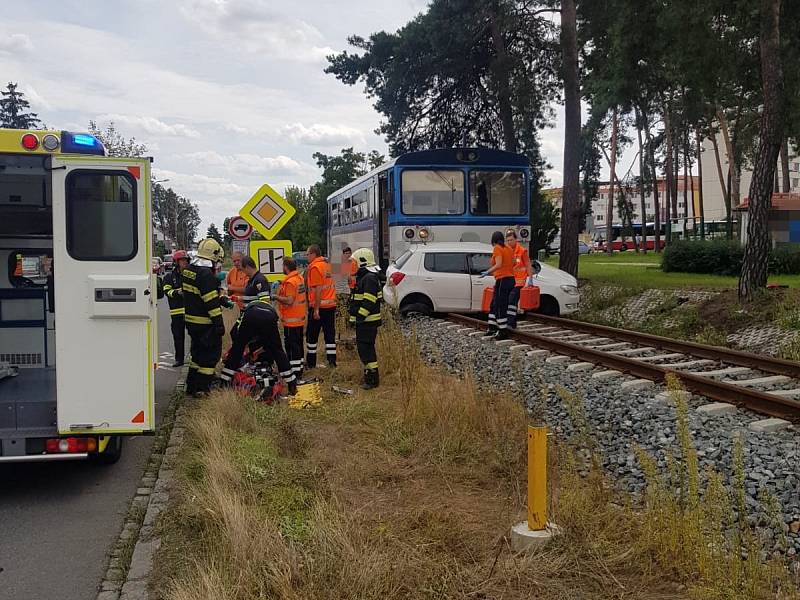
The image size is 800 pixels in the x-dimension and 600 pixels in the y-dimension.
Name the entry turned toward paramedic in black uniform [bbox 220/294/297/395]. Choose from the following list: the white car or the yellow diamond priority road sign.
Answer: the yellow diamond priority road sign

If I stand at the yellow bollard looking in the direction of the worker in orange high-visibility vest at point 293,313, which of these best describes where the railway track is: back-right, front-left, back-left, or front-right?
front-right

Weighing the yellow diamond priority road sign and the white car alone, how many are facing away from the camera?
0

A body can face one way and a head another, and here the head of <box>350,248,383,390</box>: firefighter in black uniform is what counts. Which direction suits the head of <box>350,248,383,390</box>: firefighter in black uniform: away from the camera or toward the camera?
away from the camera

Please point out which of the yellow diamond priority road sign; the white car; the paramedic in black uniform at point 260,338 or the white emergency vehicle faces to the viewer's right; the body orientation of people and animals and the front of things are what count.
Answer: the white car

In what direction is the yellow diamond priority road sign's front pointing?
toward the camera

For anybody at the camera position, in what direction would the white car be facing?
facing to the right of the viewer

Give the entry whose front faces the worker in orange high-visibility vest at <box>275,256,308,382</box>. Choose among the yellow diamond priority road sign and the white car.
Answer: the yellow diamond priority road sign

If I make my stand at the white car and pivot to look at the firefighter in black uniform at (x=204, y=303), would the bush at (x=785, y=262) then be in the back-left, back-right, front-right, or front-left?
back-left

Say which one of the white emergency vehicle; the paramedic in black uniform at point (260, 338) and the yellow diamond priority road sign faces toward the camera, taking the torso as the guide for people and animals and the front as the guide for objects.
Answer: the yellow diamond priority road sign

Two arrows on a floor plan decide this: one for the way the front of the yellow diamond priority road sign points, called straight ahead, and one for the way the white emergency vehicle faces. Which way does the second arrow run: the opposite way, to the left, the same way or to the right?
the opposite way

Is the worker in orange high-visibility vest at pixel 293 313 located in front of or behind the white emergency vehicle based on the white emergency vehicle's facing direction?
in front

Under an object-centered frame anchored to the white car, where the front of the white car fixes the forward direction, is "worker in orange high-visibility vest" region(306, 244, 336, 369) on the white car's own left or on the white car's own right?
on the white car's own right

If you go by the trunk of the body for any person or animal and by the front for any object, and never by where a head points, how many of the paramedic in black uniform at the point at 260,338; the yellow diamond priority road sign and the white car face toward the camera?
1

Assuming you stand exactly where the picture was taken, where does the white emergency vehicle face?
facing away from the viewer

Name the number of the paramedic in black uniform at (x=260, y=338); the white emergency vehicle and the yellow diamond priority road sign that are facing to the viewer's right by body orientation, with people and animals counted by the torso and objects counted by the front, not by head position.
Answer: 0
